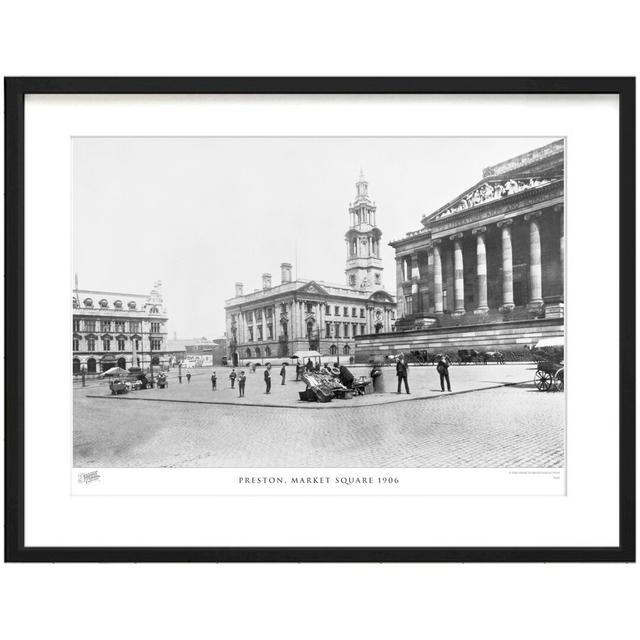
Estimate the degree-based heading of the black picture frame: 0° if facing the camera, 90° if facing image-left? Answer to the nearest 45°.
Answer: approximately 0°
